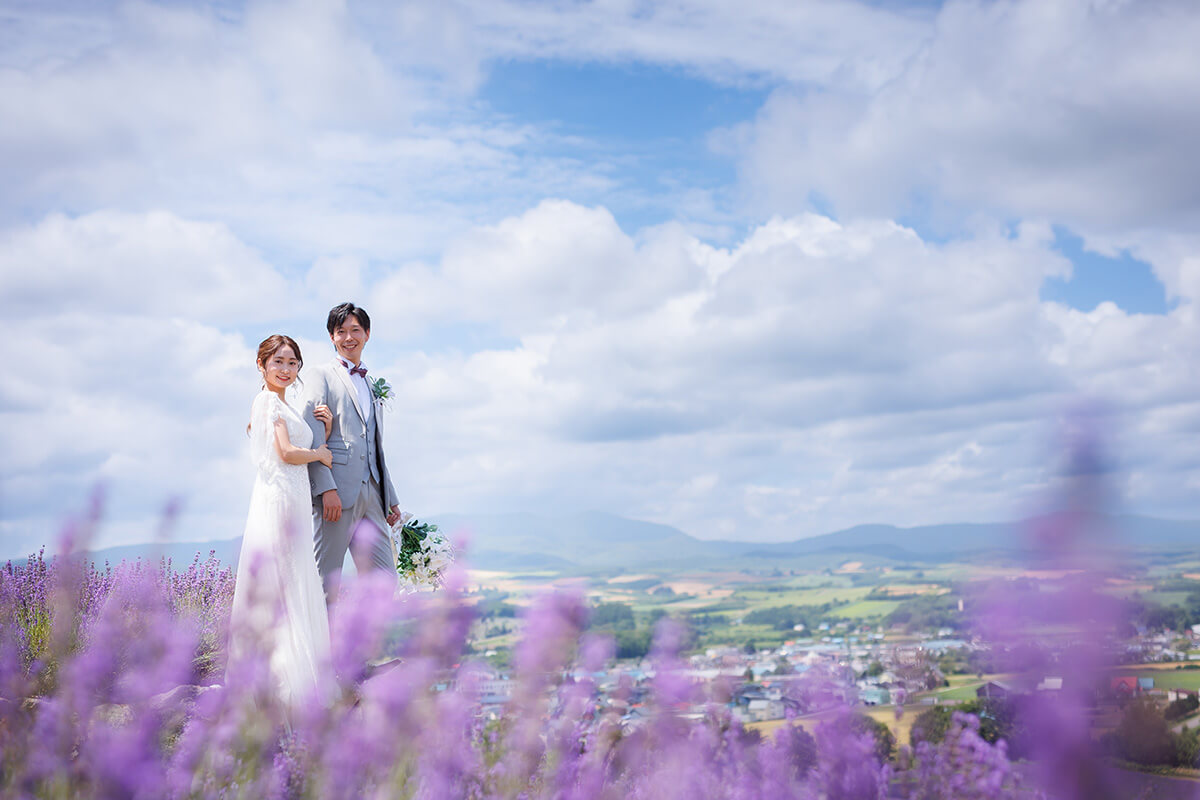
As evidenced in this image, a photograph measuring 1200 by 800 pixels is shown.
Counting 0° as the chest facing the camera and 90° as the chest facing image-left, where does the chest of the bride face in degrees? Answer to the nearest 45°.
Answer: approximately 315°

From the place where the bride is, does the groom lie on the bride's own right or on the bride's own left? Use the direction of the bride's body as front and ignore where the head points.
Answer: on the bride's own left

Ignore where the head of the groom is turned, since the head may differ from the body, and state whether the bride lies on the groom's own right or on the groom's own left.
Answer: on the groom's own right

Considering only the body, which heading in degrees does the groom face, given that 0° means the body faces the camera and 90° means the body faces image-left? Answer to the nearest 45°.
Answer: approximately 315°
